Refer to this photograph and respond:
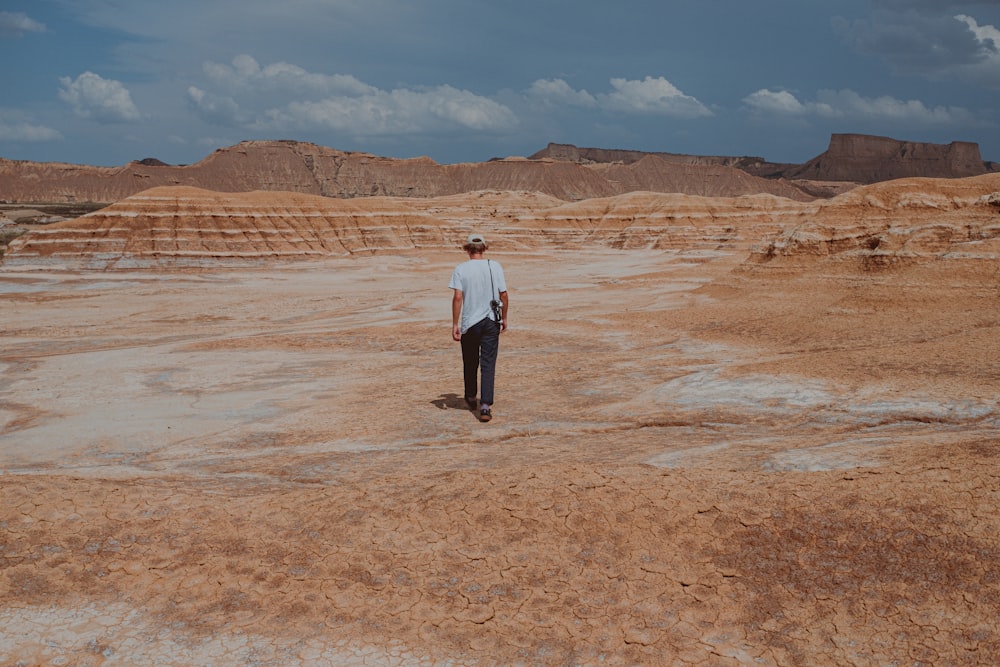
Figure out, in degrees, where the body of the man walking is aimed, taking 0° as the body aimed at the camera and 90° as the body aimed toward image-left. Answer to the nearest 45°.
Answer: approximately 180°

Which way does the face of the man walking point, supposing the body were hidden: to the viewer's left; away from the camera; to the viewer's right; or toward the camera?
away from the camera
